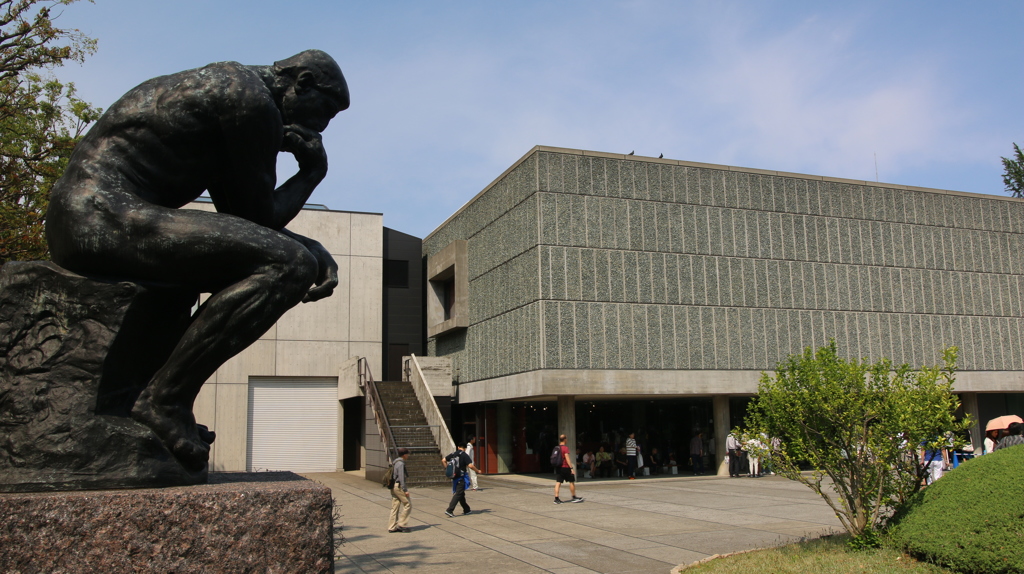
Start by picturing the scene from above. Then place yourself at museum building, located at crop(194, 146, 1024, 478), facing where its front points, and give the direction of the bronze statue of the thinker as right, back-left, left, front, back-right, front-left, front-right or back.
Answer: front-right

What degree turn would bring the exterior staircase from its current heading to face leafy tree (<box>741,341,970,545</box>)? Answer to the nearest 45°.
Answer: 0° — it already faces it

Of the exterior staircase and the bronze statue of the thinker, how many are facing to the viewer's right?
1

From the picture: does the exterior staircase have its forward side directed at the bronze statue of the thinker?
yes

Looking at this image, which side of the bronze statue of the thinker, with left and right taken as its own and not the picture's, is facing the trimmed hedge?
front

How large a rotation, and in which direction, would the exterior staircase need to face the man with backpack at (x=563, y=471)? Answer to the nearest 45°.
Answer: approximately 45° to its left

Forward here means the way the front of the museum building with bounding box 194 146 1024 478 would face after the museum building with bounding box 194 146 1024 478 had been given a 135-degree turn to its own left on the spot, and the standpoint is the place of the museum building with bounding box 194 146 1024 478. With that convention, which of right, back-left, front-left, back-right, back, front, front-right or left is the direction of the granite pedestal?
back

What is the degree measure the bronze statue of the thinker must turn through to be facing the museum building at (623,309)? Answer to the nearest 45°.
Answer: approximately 45° to its left

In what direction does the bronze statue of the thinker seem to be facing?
to the viewer's right

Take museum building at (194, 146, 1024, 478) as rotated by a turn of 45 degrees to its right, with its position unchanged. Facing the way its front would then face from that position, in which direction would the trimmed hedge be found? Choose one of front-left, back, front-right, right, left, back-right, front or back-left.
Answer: front

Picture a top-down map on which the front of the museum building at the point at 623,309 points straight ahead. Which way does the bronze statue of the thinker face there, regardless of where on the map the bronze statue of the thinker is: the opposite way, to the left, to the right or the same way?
to the left

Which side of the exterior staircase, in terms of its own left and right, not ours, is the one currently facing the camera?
front

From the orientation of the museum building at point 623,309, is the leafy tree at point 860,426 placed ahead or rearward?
ahead

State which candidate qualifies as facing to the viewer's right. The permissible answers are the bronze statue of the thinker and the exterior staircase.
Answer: the bronze statue of the thinker

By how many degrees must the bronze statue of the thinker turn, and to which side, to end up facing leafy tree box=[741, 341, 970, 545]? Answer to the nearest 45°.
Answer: approximately 45° to its left
